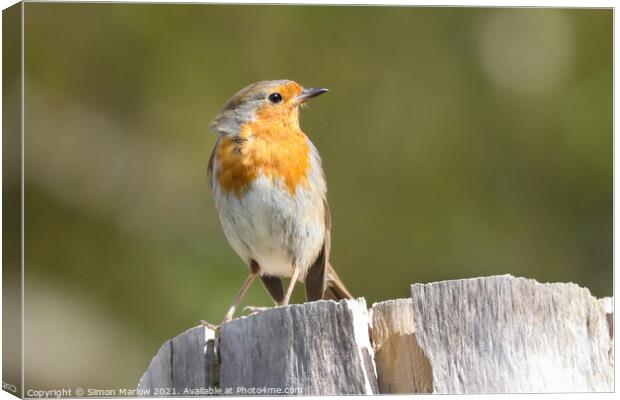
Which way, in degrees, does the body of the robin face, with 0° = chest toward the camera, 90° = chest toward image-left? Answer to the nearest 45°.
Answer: approximately 0°

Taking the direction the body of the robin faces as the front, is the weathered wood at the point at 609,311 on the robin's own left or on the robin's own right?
on the robin's own left
